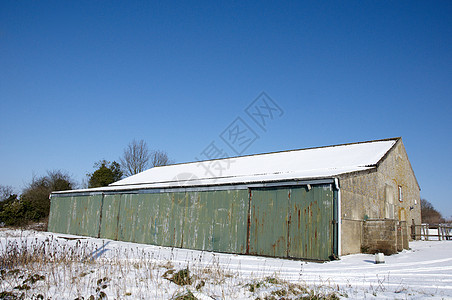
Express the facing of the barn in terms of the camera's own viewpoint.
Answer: facing the viewer and to the left of the viewer
